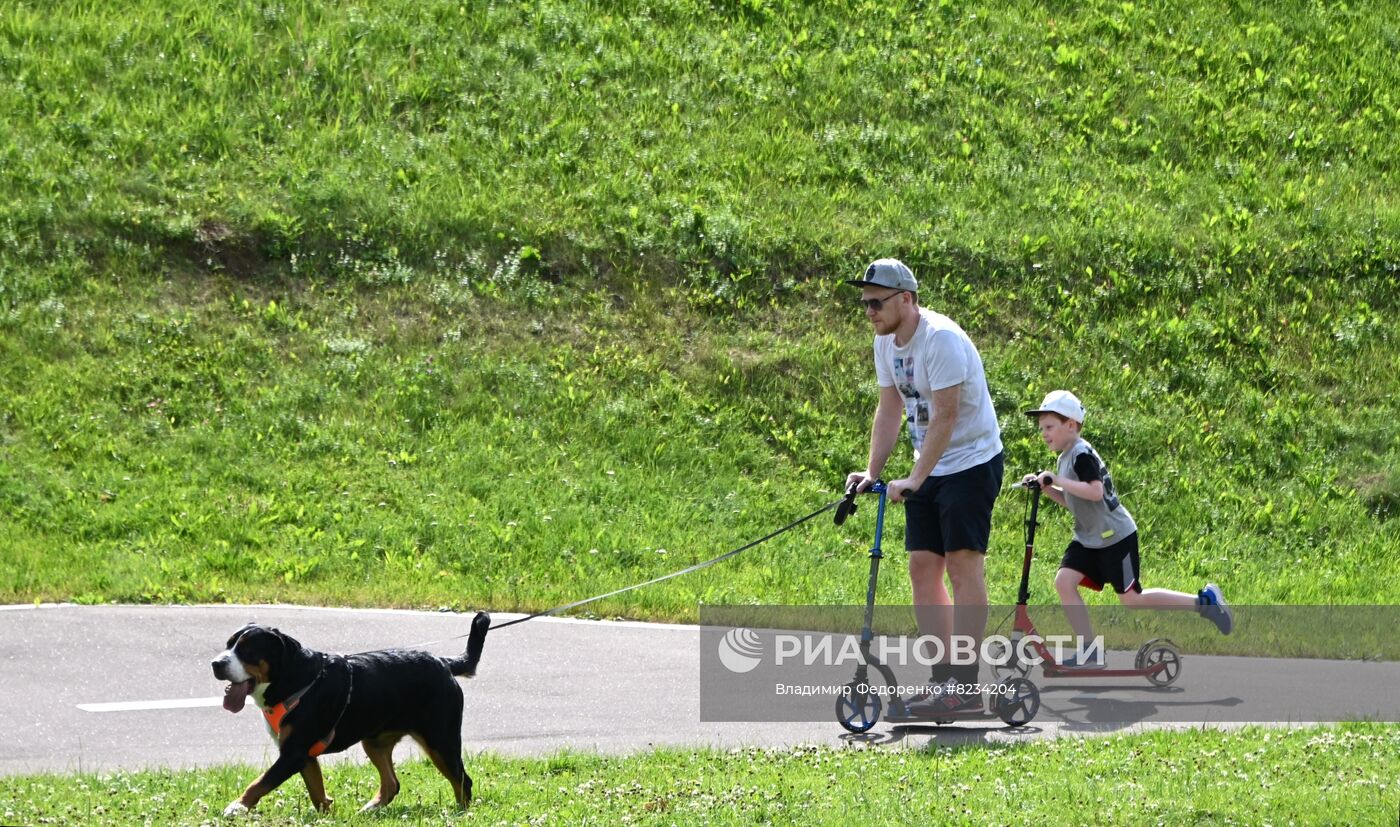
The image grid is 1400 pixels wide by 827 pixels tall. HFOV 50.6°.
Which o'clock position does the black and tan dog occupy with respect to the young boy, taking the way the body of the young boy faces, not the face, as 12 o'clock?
The black and tan dog is roughly at 10 o'clock from the young boy.

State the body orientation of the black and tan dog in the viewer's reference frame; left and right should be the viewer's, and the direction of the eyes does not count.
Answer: facing to the left of the viewer

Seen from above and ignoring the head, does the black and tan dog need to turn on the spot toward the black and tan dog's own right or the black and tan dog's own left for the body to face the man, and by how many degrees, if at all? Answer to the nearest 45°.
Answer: approximately 180°

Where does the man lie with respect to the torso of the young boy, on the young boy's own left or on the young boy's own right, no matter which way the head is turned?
on the young boy's own left

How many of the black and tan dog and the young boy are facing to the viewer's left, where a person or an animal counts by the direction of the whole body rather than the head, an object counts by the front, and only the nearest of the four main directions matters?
2

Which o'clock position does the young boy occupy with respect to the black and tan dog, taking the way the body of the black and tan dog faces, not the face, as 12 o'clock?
The young boy is roughly at 5 o'clock from the black and tan dog.

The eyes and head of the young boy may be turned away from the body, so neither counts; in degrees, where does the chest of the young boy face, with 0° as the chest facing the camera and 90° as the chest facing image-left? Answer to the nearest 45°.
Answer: approximately 90°
